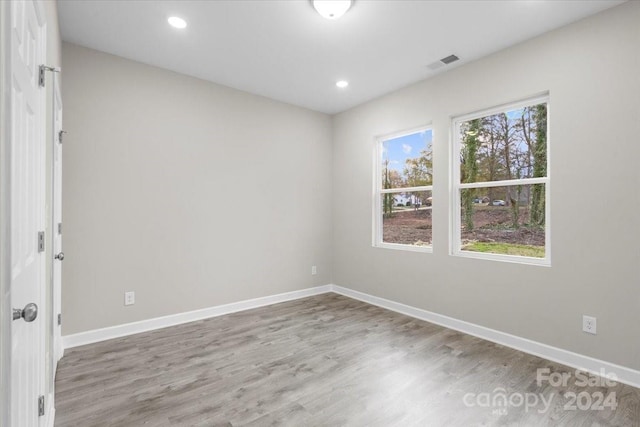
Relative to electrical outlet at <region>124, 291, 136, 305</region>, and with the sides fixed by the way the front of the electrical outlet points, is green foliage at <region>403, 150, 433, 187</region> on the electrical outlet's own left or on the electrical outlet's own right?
on the electrical outlet's own left

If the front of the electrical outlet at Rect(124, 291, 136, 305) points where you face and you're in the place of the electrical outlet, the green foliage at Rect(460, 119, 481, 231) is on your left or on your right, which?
on your left

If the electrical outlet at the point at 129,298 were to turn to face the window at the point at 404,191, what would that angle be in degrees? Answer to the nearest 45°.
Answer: approximately 90° to its left

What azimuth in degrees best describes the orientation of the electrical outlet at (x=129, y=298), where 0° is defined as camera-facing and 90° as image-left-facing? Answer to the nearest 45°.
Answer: approximately 0°
